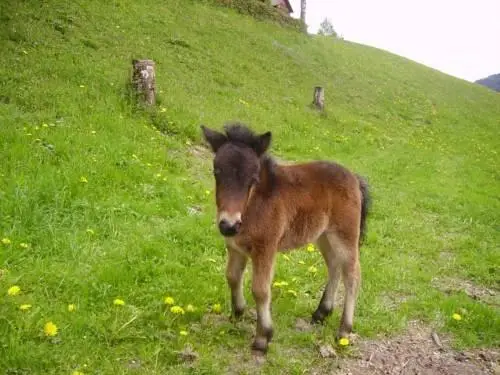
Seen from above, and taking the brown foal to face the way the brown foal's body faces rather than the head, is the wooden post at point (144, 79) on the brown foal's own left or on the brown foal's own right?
on the brown foal's own right

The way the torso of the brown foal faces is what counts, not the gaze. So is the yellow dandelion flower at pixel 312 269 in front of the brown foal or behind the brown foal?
behind

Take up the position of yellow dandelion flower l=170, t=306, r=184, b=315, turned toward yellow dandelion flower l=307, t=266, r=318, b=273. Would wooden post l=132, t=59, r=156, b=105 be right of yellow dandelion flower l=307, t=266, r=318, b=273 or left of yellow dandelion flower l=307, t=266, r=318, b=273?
left

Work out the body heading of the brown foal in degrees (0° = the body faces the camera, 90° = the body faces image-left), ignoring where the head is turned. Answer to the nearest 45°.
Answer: approximately 45°

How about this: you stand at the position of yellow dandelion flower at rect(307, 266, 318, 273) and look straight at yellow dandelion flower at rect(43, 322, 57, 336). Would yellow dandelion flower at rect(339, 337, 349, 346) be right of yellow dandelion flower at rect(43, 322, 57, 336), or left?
left

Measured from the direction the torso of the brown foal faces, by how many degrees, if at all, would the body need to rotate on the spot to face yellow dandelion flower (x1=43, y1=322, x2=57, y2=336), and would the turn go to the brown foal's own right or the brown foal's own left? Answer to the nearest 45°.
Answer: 0° — it already faces it
